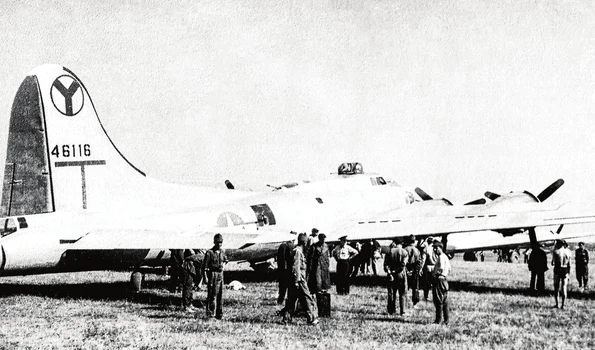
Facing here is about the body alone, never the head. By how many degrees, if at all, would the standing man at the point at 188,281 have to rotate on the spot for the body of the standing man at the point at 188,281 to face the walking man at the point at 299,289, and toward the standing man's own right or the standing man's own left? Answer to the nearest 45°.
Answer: approximately 45° to the standing man's own right

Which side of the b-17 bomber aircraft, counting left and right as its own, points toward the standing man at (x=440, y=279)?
right

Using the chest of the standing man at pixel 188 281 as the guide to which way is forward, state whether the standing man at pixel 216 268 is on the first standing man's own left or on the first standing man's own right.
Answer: on the first standing man's own right

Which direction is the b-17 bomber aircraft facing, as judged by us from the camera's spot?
facing away from the viewer and to the right of the viewer

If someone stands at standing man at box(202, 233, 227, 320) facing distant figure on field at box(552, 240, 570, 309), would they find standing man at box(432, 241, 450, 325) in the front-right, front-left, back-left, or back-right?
front-right

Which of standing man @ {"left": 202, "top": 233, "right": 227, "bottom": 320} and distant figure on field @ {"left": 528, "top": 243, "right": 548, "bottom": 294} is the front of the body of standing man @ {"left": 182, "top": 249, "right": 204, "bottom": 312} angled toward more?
the distant figure on field

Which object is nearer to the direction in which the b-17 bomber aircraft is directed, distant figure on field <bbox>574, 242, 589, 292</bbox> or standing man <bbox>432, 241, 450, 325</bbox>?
the distant figure on field
